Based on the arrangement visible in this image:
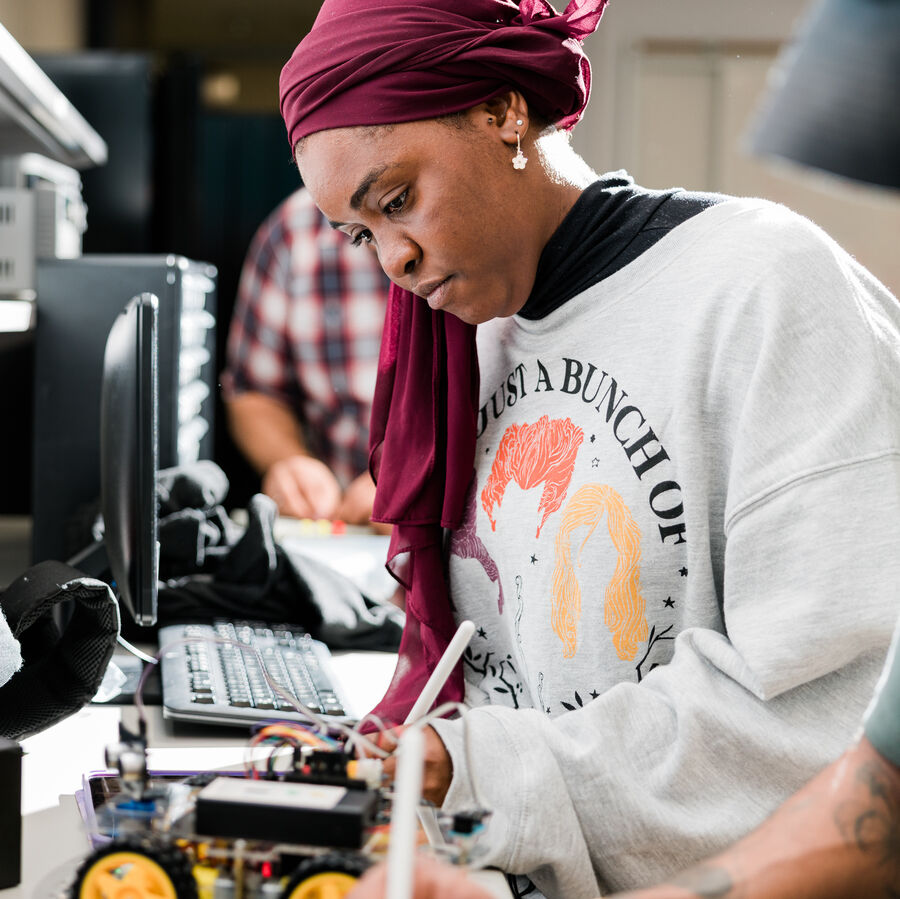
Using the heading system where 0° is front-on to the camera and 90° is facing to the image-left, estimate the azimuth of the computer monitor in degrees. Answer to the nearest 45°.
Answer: approximately 270°

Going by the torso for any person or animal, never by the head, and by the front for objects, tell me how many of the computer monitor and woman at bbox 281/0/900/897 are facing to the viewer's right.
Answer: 1

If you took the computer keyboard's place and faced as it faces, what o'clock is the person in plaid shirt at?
The person in plaid shirt is roughly at 9 o'clock from the computer keyboard.

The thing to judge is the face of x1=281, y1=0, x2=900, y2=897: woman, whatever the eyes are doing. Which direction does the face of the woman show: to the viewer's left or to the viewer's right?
to the viewer's left

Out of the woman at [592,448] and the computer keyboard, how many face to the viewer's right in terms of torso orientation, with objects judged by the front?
1

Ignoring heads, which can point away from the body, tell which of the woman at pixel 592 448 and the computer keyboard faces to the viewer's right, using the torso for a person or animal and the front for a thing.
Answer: the computer keyboard

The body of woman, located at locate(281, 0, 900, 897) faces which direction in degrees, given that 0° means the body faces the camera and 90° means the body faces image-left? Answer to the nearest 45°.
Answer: approximately 45°

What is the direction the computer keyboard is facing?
to the viewer's right
